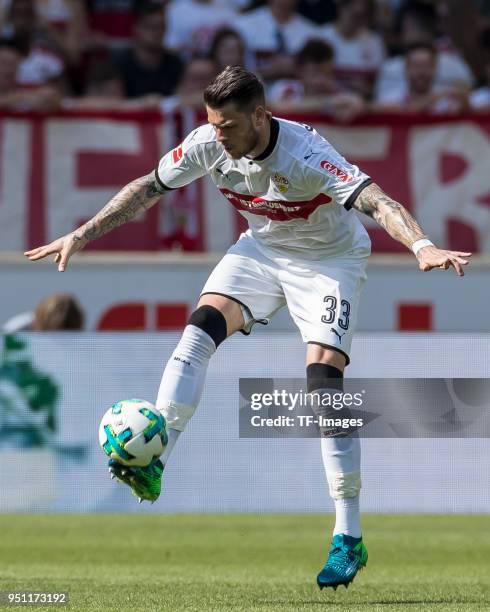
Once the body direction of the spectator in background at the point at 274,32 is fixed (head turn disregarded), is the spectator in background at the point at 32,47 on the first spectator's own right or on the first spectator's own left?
on the first spectator's own right

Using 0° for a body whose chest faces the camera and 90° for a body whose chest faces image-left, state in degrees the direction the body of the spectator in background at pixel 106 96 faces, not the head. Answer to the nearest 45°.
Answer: approximately 0°

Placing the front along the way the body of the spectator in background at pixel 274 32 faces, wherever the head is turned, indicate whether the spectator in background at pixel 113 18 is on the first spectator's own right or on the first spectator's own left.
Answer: on the first spectator's own right

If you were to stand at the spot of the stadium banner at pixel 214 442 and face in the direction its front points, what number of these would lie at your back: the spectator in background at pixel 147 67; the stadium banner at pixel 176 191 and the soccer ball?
2

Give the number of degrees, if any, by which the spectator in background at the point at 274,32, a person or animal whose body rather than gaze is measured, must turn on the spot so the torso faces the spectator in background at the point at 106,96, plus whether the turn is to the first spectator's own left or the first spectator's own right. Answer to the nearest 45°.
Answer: approximately 45° to the first spectator's own right

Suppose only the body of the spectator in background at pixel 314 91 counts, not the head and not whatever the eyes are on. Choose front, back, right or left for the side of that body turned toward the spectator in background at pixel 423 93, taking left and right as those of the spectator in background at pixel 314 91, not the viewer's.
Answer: left

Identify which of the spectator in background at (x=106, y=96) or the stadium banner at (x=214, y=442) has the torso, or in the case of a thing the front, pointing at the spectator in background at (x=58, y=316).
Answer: the spectator in background at (x=106, y=96)
